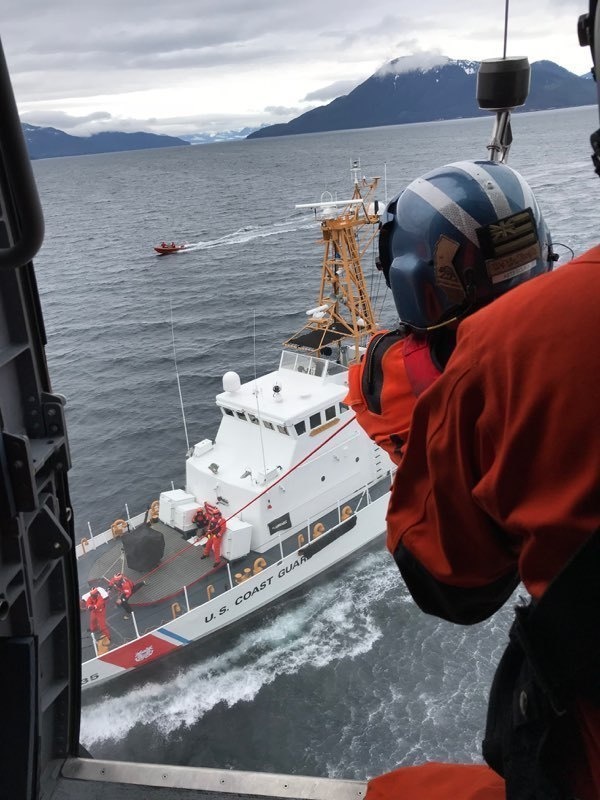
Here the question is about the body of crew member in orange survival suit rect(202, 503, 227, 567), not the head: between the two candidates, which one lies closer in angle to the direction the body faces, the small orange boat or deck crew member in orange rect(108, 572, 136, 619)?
the deck crew member in orange

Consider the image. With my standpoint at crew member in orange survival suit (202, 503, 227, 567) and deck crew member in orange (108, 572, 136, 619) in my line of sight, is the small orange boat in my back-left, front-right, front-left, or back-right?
back-right

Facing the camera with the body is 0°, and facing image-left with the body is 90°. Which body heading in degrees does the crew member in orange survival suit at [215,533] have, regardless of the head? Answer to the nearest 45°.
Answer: approximately 45°

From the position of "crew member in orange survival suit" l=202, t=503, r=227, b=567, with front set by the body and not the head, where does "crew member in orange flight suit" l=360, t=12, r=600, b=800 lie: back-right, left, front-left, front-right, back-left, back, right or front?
front-left

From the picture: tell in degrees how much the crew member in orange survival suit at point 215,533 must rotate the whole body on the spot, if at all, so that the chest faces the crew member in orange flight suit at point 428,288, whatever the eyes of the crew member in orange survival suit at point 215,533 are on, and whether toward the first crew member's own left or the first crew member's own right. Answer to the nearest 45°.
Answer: approximately 45° to the first crew member's own left
